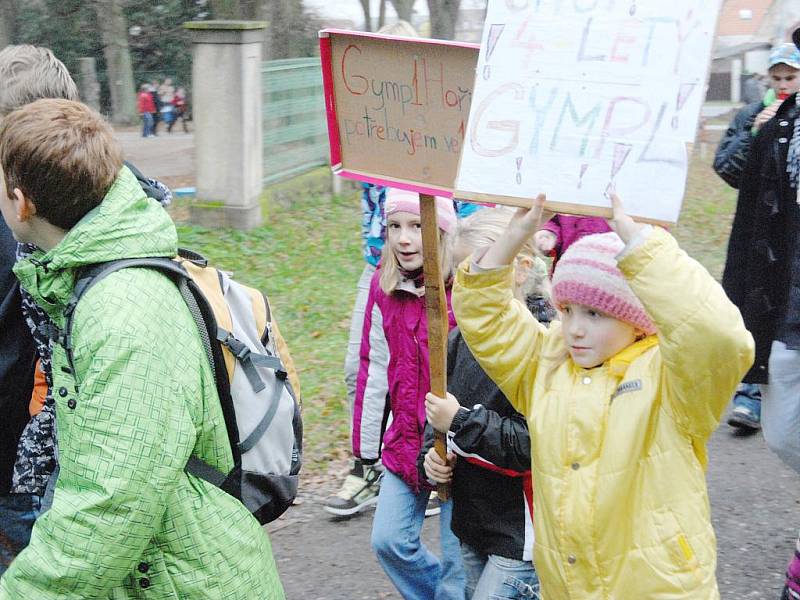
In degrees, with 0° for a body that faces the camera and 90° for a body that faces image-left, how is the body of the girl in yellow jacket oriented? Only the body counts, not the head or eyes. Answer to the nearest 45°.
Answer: approximately 45°

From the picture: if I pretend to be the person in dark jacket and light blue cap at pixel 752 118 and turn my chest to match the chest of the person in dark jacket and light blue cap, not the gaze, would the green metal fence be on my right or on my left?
on my right

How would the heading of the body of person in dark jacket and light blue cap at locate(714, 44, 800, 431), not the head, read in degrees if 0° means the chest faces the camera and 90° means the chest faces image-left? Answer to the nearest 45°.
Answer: approximately 45°

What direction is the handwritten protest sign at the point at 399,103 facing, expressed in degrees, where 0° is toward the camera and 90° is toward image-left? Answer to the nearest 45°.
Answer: approximately 0°

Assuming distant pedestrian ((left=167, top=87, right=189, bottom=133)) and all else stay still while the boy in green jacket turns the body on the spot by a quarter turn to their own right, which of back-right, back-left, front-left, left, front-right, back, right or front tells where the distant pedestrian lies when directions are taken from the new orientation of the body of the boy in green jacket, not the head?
front

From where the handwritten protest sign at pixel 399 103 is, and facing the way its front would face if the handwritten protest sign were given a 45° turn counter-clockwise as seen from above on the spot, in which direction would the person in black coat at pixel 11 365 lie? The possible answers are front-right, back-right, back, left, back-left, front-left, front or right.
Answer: back-right

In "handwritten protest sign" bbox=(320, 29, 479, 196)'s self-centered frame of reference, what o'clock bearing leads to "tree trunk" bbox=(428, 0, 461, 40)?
The tree trunk is roughly at 6 o'clock from the handwritten protest sign.

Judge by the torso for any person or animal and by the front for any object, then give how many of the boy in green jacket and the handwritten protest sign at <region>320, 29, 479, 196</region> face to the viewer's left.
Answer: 1

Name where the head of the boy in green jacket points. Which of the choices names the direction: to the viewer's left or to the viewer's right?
to the viewer's left

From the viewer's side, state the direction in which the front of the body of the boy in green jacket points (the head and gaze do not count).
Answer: to the viewer's left

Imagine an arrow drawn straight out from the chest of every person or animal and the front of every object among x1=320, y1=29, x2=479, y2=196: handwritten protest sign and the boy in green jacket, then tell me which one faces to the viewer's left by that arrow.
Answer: the boy in green jacket

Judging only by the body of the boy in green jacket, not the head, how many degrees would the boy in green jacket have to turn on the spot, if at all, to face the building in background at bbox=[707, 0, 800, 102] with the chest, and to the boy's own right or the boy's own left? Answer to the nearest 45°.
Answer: approximately 135° to the boy's own right
